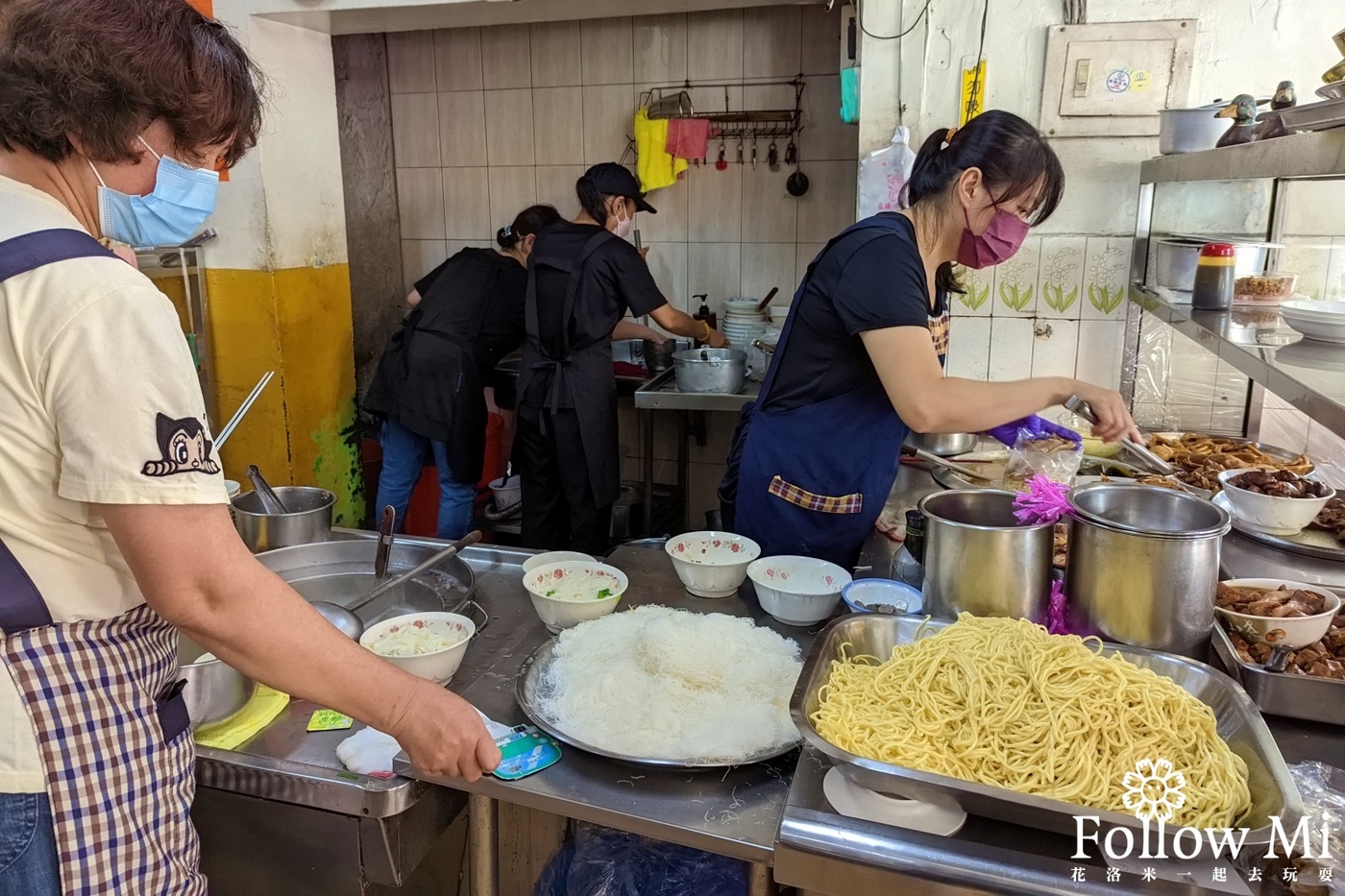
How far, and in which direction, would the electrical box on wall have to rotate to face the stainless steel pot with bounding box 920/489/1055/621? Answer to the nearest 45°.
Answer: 0° — it already faces it

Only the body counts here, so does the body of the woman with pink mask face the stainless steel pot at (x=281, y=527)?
no

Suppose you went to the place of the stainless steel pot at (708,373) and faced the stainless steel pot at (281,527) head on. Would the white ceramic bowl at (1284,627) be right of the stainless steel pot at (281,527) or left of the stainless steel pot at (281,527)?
left

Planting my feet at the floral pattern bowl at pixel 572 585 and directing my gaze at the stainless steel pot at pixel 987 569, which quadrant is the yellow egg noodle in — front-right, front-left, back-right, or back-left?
front-right

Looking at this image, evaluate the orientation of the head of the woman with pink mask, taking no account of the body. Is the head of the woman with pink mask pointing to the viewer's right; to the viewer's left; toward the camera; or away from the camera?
to the viewer's right

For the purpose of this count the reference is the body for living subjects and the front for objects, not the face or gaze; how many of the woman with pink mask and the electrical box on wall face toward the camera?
1

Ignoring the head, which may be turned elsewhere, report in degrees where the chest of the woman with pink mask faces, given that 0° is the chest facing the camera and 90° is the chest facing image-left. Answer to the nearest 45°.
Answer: approximately 270°

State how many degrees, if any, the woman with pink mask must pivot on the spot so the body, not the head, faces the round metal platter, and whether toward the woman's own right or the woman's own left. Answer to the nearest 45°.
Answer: approximately 135° to the woman's own right

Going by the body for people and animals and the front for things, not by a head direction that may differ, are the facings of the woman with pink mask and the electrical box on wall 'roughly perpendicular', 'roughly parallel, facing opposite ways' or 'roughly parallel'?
roughly perpendicular

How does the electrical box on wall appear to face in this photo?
toward the camera

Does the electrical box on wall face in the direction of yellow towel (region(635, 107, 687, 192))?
no

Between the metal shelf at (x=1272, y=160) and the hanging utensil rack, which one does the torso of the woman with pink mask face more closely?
the metal shelf

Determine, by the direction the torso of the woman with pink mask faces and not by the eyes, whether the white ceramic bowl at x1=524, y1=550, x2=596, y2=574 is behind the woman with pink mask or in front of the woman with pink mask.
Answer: behind

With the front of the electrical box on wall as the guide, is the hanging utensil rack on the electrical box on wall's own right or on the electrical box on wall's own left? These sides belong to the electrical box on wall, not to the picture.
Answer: on the electrical box on wall's own right

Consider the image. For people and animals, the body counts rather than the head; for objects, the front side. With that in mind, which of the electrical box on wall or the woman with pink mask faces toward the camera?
the electrical box on wall

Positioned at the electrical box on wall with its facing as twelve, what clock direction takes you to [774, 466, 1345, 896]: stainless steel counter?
The stainless steel counter is roughly at 12 o'clock from the electrical box on wall.

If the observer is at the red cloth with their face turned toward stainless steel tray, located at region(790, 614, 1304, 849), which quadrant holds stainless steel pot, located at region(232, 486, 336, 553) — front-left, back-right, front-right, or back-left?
front-right
